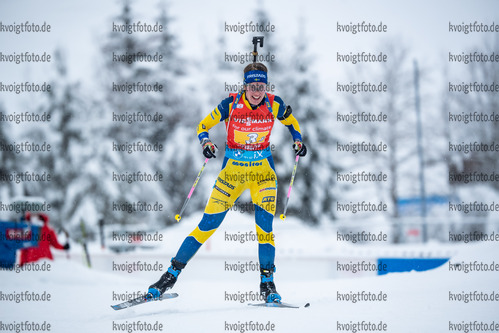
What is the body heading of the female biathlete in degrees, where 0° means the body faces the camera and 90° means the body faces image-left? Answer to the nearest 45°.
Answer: approximately 0°

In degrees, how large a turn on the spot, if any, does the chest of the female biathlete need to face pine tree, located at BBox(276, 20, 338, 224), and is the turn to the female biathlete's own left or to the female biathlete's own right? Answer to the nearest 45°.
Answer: approximately 180°
